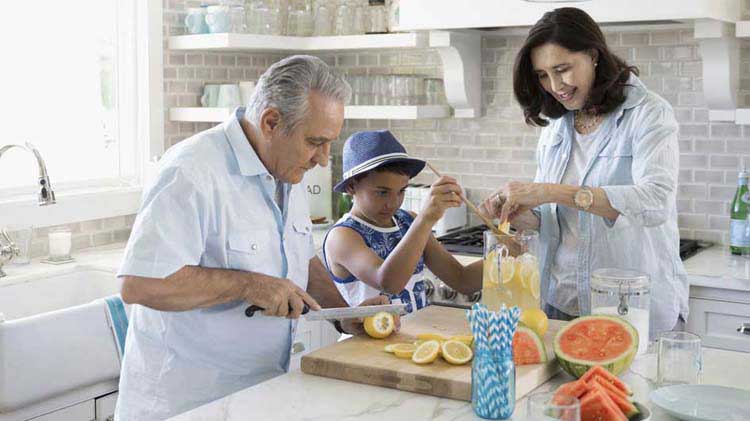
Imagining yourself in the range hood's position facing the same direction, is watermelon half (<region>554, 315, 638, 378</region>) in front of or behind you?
in front

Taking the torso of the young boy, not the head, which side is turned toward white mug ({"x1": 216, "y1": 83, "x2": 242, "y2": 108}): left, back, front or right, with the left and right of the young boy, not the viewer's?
back

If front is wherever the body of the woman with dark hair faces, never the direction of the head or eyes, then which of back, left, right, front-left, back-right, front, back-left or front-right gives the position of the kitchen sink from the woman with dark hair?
front-right

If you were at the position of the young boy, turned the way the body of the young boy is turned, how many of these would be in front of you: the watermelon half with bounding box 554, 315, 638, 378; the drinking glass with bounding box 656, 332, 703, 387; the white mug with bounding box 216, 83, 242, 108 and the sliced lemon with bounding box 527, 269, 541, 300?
3

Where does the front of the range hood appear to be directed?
toward the camera

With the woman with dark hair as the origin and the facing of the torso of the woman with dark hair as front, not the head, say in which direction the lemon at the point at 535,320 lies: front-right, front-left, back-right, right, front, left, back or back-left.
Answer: front-left

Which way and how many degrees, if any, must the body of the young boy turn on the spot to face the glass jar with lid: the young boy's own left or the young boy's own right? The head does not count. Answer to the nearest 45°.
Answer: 0° — they already face it

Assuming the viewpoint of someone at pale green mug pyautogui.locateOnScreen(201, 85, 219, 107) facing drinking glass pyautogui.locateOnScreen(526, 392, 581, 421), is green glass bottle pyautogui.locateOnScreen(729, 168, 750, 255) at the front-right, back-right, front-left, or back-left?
front-left

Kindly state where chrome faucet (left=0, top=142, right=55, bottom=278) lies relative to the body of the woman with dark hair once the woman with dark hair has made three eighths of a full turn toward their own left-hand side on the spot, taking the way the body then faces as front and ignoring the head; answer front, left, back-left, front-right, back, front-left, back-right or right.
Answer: back

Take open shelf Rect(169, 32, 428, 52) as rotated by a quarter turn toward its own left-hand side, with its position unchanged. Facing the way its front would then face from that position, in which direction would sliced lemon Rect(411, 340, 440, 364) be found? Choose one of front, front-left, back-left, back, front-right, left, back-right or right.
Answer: right

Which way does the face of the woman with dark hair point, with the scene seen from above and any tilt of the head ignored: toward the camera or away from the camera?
toward the camera

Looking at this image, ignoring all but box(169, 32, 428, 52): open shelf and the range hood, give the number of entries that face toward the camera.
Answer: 2

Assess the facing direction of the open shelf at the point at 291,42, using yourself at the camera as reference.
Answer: facing the viewer

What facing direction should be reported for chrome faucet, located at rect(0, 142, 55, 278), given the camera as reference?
facing the viewer and to the right of the viewer

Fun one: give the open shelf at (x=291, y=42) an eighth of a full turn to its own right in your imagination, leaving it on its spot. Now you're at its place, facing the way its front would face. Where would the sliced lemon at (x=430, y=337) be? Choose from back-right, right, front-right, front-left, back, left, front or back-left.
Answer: front-left

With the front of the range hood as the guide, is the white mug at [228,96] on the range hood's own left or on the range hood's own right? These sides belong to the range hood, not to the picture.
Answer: on the range hood's own right

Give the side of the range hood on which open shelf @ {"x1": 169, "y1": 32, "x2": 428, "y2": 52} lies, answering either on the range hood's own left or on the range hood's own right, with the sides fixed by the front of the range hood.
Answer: on the range hood's own right

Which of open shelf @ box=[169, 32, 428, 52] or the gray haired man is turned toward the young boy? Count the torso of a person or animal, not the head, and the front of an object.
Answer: the open shelf

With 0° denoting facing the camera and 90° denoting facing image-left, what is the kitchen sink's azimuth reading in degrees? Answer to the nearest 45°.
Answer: approximately 315°
